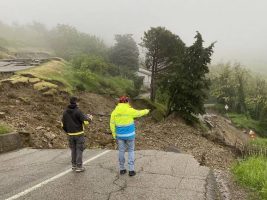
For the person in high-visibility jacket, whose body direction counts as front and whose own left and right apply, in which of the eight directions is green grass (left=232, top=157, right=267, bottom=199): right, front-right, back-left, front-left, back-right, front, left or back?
right

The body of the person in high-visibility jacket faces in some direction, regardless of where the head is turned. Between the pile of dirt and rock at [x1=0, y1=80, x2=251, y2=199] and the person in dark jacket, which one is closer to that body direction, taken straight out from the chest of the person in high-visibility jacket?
the pile of dirt and rock

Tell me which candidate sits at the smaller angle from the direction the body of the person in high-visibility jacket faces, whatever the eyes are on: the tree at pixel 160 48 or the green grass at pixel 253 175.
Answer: the tree

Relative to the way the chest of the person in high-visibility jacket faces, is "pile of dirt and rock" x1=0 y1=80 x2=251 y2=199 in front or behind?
in front

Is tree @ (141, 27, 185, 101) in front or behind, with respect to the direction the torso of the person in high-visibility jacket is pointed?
in front

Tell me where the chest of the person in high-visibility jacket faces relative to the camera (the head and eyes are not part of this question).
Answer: away from the camera

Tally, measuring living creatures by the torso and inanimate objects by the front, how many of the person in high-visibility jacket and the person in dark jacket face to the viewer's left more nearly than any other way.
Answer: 0

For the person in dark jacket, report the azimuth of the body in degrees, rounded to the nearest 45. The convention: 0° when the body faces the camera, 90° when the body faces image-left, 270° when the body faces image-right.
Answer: approximately 225°

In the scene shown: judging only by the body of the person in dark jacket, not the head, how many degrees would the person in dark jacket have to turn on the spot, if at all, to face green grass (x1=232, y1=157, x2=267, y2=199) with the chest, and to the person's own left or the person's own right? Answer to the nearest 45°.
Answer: approximately 45° to the person's own right
